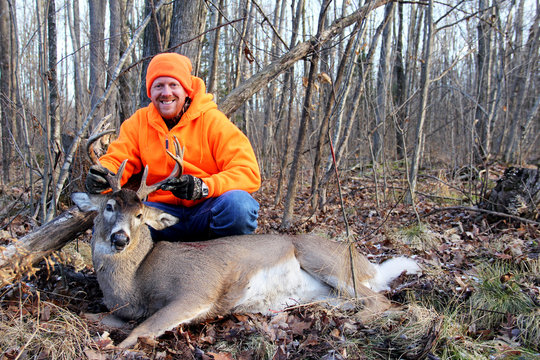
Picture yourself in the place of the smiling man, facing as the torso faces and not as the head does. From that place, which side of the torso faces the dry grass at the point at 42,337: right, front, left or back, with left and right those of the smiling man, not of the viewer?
front

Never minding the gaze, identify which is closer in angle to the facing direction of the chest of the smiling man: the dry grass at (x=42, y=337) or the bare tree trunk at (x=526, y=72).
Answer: the dry grass

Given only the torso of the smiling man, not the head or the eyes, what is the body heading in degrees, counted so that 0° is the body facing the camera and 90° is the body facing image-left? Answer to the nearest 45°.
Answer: approximately 45°

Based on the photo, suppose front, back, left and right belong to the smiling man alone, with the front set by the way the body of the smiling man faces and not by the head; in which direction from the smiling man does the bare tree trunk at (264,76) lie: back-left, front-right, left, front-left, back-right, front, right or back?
back

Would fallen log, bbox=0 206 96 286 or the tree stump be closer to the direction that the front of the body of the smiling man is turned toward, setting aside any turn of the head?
the fallen log

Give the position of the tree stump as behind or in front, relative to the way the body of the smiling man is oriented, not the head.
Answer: behind

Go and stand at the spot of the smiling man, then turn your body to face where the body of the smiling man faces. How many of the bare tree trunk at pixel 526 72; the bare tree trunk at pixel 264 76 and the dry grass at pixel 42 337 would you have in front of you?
1
